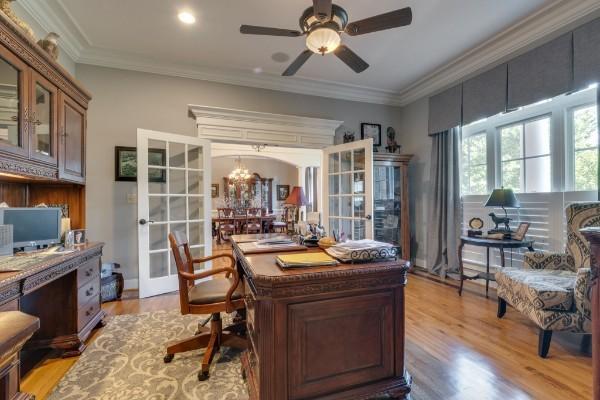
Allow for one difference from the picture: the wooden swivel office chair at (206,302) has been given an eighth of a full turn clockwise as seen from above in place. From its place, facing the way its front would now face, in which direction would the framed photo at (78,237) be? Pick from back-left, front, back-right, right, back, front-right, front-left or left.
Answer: back

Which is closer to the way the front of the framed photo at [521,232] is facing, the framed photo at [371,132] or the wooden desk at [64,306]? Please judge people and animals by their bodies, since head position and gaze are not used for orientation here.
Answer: the wooden desk

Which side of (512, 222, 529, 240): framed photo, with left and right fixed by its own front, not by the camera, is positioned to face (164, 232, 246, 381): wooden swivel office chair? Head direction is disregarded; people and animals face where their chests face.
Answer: front

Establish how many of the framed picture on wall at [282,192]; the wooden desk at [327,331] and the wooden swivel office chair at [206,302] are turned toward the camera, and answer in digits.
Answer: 1

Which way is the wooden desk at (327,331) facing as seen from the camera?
to the viewer's left

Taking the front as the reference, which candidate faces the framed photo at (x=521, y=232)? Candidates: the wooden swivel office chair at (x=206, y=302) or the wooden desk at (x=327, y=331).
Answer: the wooden swivel office chair

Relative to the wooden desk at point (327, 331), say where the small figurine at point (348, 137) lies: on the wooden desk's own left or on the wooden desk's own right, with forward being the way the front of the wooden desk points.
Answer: on the wooden desk's own right

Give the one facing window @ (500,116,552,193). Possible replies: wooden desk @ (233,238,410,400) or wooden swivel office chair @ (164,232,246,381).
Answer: the wooden swivel office chair

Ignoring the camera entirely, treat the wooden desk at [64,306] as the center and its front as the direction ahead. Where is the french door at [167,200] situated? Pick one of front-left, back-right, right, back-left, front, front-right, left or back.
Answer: left
